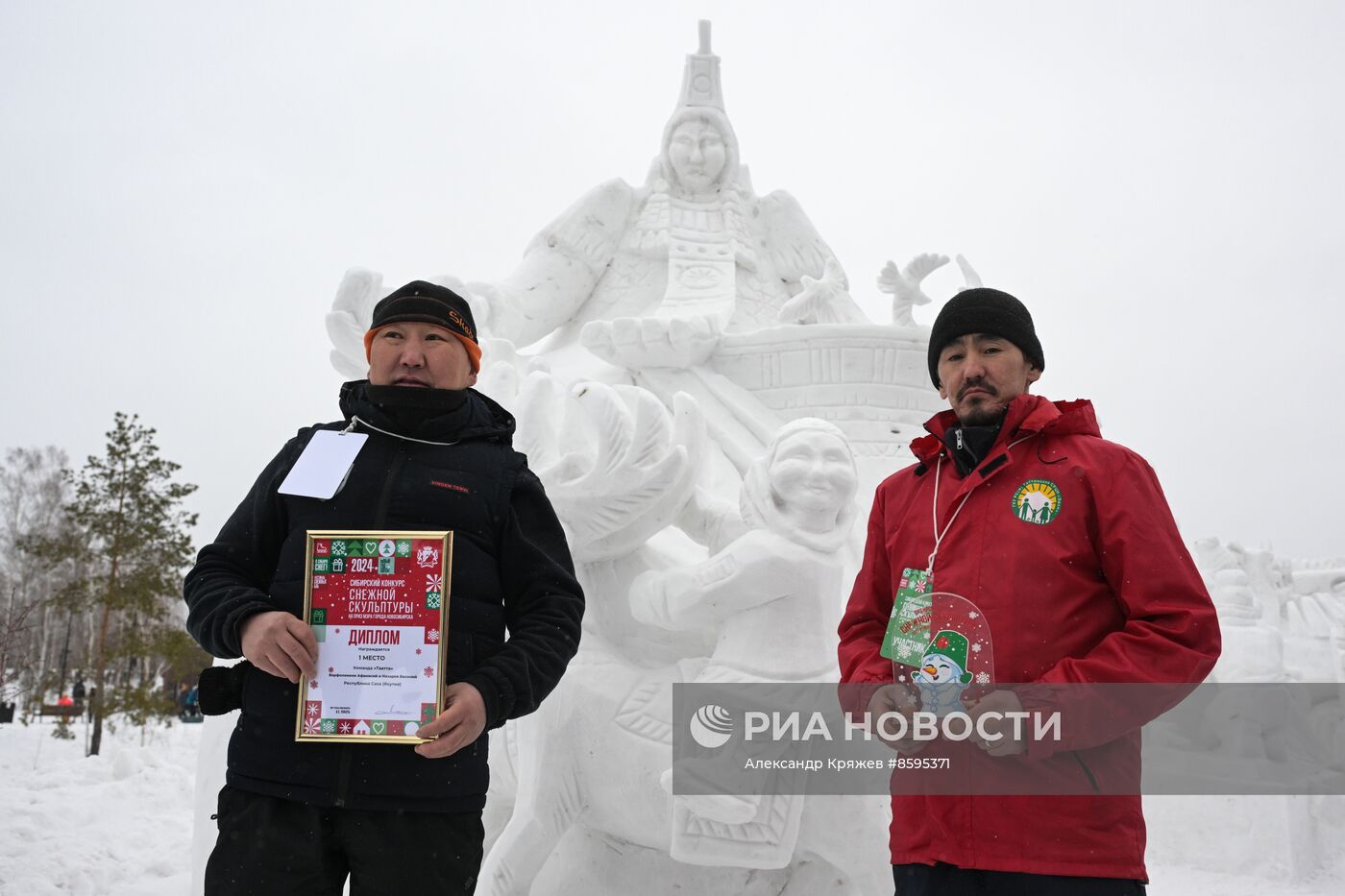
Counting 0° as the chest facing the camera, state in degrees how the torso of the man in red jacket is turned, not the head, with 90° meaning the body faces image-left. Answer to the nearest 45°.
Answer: approximately 45°

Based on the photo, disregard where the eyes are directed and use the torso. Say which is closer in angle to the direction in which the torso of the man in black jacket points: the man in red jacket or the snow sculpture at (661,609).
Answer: the man in red jacket

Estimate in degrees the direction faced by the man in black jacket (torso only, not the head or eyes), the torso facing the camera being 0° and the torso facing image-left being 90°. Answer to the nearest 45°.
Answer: approximately 0°

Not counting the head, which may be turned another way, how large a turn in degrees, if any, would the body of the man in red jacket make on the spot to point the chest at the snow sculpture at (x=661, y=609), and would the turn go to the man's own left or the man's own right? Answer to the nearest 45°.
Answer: approximately 90° to the man's own right

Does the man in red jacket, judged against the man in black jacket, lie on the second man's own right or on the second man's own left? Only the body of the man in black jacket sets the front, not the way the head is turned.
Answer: on the second man's own left

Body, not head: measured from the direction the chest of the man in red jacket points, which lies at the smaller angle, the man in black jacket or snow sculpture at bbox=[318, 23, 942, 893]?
the man in black jacket
